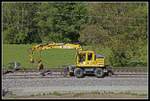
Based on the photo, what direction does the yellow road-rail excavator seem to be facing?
to the viewer's left
